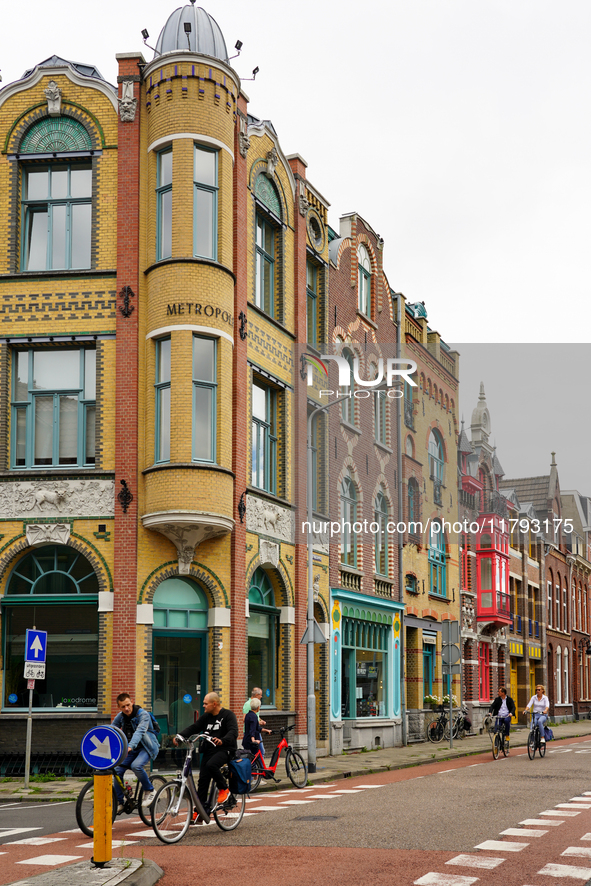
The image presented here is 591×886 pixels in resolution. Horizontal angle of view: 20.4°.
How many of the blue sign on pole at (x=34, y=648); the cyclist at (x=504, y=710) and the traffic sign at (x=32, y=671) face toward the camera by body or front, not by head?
3

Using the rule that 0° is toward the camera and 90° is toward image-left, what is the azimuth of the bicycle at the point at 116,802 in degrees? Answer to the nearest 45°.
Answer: approximately 45°

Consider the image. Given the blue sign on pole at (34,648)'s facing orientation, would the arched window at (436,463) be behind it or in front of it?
behind

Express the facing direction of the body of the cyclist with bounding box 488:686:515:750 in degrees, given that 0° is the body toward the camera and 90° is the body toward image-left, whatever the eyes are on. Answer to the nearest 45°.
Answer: approximately 0°

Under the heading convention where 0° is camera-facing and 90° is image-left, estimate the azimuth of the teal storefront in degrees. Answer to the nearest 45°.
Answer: approximately 315°

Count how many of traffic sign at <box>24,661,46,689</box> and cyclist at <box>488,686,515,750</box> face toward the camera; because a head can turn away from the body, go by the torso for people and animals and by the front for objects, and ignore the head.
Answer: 2

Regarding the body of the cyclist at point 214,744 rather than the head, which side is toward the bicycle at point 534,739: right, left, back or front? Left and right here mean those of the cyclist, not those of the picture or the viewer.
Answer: back

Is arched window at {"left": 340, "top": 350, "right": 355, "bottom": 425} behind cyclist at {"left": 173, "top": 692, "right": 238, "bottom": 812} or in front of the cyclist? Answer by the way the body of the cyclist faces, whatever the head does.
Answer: behind

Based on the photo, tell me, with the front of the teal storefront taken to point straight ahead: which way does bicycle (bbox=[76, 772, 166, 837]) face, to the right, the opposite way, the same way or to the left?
to the right

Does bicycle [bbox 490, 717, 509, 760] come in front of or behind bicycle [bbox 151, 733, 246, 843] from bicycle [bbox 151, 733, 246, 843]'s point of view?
behind

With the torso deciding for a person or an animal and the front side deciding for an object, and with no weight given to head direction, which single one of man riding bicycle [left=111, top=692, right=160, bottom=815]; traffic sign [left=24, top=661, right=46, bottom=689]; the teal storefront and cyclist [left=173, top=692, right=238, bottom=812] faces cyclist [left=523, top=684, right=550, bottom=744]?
the teal storefront

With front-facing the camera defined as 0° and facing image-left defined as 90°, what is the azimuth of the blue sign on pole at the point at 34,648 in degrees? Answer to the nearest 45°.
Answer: approximately 0°
